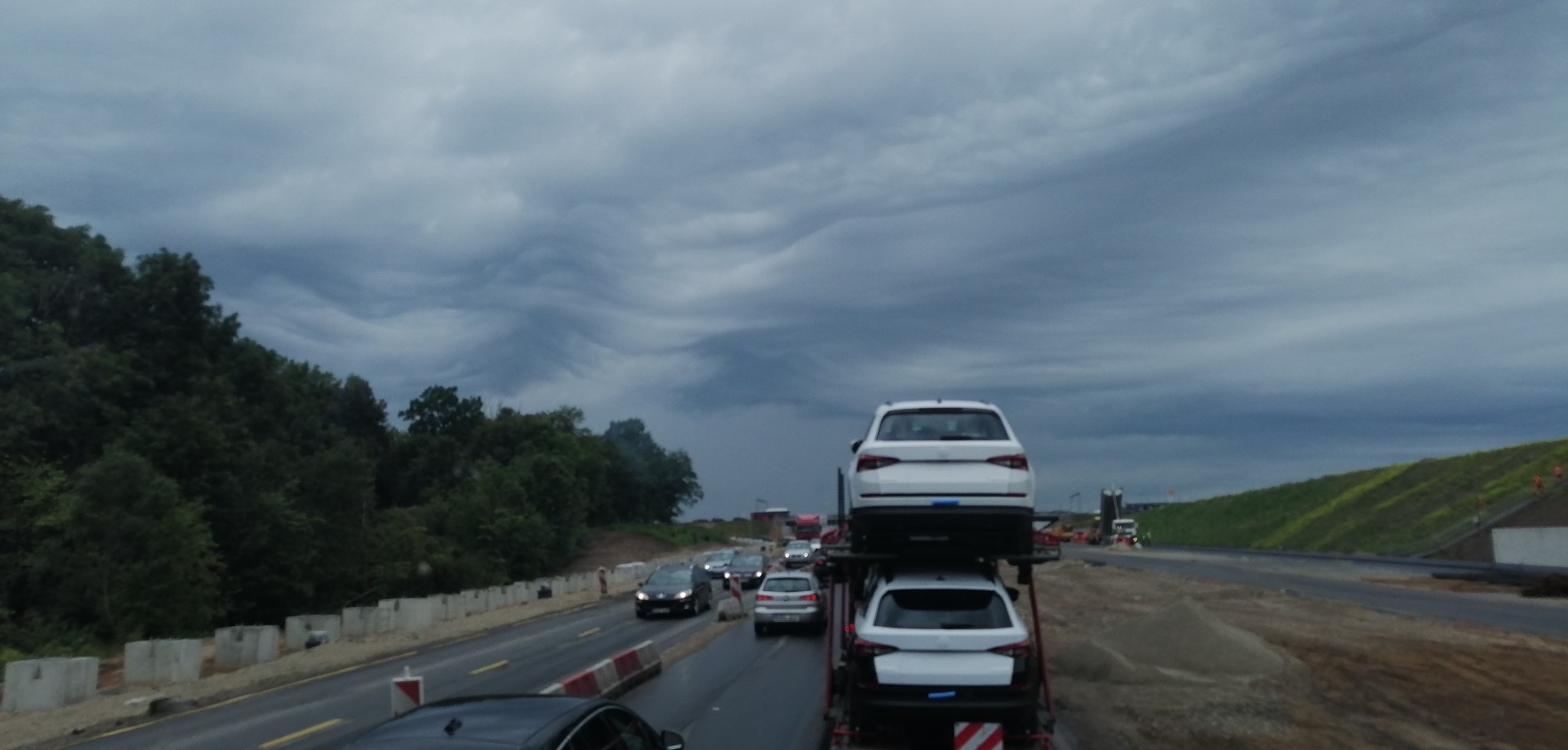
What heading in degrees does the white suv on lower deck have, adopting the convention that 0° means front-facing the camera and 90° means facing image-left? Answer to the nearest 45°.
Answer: approximately 180°

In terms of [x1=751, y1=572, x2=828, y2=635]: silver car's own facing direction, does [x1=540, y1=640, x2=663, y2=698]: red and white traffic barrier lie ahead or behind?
behind

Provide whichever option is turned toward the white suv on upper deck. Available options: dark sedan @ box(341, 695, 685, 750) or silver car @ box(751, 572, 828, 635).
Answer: the dark sedan

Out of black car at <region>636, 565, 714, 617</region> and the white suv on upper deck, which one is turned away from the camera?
the white suv on upper deck

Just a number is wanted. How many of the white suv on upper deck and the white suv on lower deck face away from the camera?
2

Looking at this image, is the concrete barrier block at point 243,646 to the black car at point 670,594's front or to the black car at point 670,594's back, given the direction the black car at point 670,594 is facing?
to the front

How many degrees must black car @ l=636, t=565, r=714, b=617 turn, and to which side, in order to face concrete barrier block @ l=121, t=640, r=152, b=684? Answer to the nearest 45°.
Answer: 0° — it already faces it

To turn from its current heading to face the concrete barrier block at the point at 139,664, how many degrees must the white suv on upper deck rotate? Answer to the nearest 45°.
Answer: approximately 45° to its left

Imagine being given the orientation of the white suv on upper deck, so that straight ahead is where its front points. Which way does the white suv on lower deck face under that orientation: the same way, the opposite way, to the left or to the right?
the same way

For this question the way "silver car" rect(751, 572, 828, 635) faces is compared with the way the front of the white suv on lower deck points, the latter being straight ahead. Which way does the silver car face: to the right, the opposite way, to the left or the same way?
the same way

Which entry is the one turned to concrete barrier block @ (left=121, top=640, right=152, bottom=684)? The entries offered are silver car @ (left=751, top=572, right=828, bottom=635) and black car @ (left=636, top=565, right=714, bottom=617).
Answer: the black car

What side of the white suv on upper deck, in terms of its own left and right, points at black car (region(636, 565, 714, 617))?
front

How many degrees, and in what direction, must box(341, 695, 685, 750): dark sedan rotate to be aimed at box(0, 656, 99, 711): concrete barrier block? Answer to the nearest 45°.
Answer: approximately 90° to its left

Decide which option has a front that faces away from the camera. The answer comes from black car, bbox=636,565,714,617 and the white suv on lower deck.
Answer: the white suv on lower deck

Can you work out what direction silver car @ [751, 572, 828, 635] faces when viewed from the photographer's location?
facing away from the viewer

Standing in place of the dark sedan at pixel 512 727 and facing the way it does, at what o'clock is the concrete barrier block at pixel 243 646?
The concrete barrier block is roughly at 10 o'clock from the dark sedan.

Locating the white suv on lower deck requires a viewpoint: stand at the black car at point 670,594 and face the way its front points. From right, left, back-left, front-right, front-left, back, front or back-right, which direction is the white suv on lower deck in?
front-left

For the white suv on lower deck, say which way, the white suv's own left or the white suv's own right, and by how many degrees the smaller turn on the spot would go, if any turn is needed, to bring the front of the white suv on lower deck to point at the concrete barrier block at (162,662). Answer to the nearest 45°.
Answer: approximately 45° to the white suv's own left

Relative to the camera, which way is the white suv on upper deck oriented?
away from the camera
